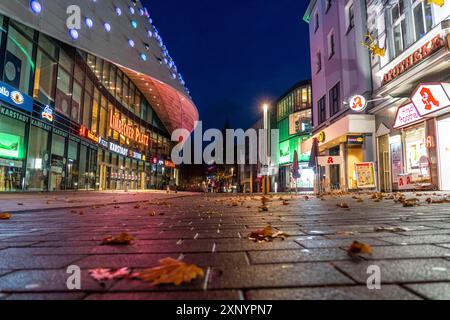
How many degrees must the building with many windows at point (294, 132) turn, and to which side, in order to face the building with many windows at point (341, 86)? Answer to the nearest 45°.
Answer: approximately 45° to its left

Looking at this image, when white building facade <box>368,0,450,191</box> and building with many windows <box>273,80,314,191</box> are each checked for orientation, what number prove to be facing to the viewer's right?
0

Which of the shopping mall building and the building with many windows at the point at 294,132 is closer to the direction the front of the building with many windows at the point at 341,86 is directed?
the shopping mall building

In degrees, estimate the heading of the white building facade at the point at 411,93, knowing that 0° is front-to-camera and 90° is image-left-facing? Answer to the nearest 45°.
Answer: approximately 45°

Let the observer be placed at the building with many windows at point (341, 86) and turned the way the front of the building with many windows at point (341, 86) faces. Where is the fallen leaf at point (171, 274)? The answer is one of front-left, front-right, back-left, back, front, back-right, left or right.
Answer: front-left

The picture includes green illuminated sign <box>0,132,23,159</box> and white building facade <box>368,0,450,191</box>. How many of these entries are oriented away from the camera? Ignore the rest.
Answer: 0

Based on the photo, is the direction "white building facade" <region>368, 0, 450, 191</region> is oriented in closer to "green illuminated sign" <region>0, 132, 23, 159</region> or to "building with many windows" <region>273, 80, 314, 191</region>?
the green illuminated sign

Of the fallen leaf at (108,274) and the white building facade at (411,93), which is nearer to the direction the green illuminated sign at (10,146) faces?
the white building facade

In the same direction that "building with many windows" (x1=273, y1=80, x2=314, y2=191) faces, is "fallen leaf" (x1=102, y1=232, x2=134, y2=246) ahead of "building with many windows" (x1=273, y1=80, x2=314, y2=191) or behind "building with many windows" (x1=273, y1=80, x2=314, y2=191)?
ahead

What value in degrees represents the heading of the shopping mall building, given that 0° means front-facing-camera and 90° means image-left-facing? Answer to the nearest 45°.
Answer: approximately 315°

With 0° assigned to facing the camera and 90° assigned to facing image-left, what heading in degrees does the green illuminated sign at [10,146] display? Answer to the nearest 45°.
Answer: approximately 315°

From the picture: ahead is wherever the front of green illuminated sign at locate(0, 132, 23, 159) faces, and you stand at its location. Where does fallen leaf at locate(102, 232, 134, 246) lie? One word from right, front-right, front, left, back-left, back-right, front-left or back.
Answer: front-right

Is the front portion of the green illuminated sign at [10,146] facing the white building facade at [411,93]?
yes
